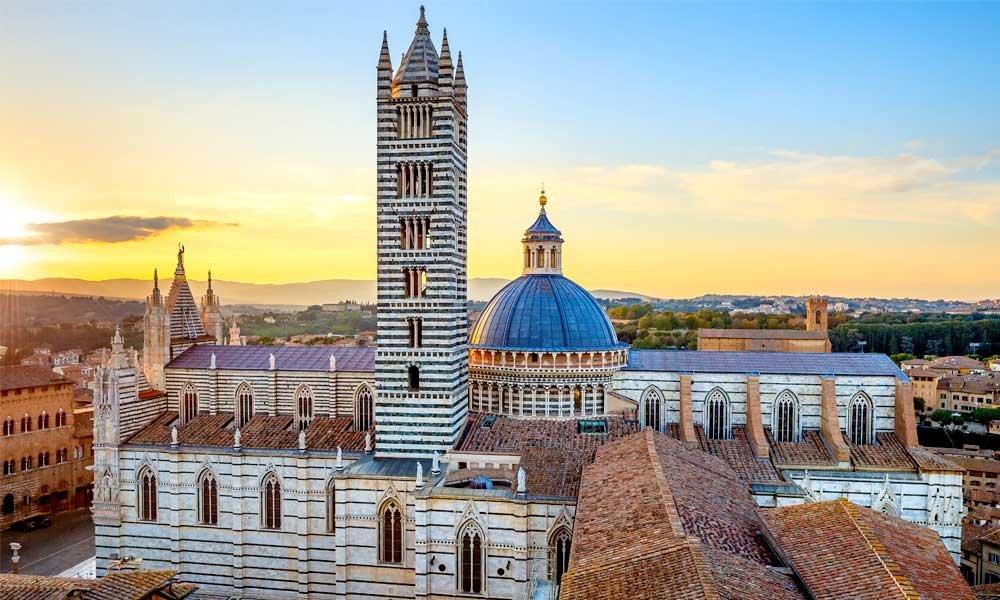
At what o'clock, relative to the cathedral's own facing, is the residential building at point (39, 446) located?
The residential building is roughly at 1 o'clock from the cathedral.

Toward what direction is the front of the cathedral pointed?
to the viewer's left
